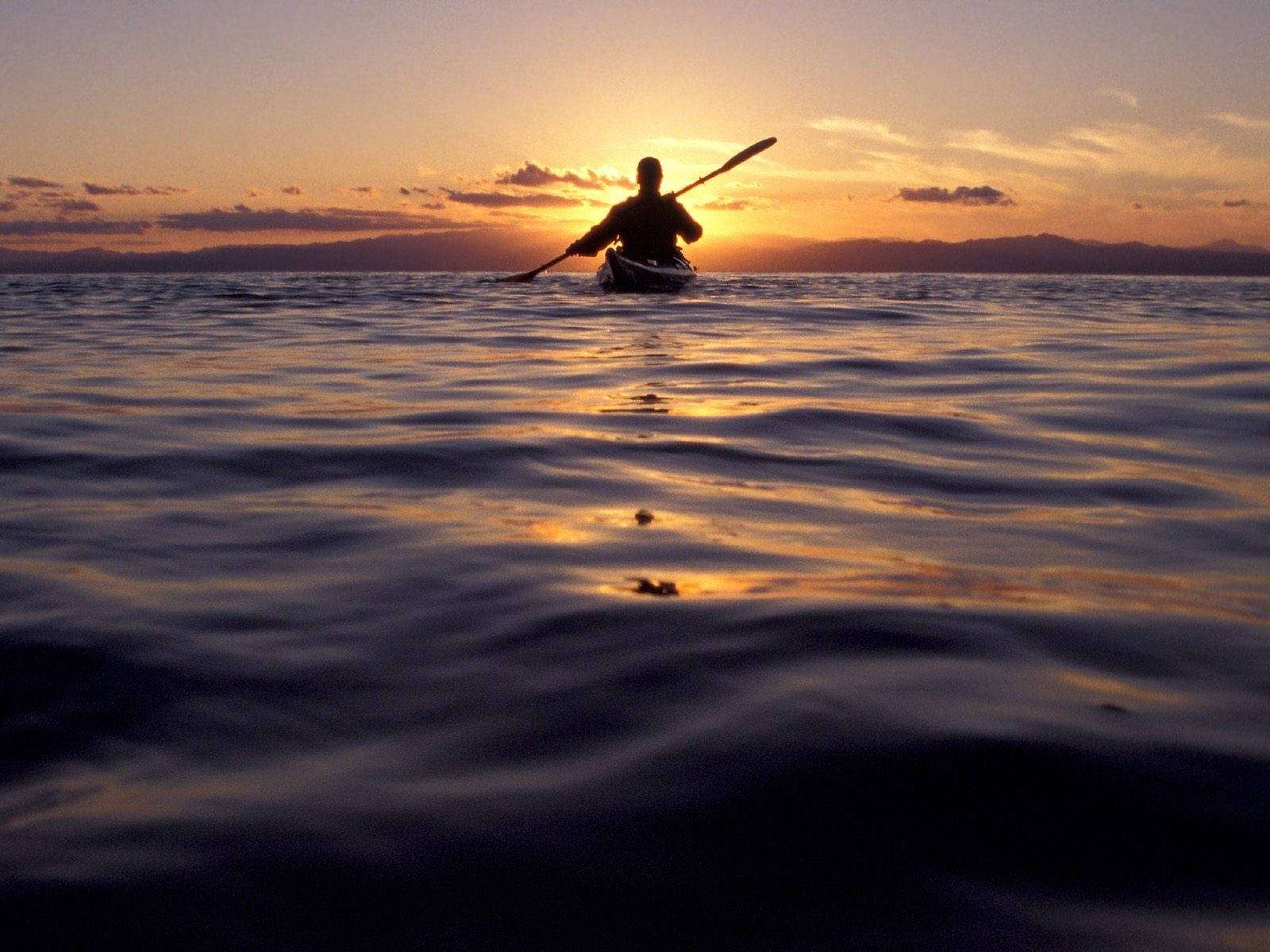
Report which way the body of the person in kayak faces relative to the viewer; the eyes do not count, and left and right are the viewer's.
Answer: facing away from the viewer
